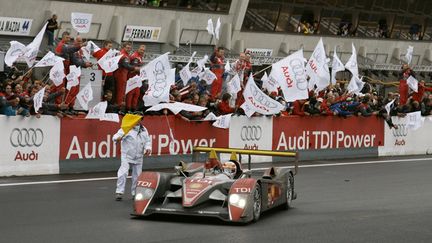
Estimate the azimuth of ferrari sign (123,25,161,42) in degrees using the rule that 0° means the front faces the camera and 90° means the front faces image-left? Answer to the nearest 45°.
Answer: approximately 0°

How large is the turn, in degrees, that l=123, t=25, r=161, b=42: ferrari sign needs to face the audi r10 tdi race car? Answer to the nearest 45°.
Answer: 0° — it already faces it

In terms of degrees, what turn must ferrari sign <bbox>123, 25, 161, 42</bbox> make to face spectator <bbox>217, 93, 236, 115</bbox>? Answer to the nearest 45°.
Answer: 0° — it already faces them

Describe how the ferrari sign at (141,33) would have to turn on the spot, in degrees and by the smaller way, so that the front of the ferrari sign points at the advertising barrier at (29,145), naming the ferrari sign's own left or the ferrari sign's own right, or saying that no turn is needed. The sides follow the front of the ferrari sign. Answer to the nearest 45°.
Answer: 0° — it already faces it

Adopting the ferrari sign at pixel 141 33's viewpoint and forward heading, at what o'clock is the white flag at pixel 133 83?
The white flag is roughly at 12 o'clock from the ferrari sign.

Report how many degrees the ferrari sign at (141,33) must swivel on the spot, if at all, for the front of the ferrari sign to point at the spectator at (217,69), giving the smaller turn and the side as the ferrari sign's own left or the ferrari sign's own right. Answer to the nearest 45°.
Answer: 0° — it already faces them
